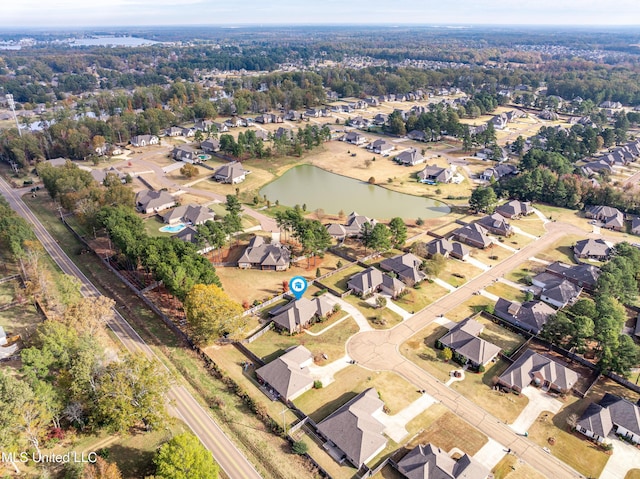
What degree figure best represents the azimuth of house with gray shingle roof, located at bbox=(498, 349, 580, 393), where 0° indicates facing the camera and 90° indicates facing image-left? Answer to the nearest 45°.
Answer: approximately 45°

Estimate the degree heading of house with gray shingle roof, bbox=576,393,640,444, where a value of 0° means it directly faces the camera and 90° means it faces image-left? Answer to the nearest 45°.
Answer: approximately 45°

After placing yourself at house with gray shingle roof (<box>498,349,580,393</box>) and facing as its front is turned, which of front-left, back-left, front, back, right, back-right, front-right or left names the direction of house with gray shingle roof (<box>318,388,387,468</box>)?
front

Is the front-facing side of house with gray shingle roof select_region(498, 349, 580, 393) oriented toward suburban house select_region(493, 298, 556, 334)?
no

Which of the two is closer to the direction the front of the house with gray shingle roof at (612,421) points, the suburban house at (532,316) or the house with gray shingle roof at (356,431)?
the house with gray shingle roof

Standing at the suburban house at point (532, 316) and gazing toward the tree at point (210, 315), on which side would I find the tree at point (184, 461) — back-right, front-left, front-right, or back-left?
front-left

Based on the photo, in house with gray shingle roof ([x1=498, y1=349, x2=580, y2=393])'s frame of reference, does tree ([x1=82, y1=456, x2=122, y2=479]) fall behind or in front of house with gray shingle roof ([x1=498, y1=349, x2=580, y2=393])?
in front

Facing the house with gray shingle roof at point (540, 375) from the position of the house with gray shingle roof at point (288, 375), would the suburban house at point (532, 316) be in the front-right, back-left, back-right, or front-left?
front-left

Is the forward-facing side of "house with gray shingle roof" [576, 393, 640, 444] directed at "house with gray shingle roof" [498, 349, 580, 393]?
no

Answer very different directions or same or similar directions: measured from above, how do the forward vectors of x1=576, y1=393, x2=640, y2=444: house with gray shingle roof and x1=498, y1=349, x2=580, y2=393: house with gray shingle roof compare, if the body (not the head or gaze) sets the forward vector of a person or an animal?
same or similar directions

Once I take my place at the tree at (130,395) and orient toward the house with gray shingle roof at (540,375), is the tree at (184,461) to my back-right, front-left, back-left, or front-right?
front-right

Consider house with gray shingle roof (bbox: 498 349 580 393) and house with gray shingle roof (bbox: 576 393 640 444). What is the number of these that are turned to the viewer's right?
0

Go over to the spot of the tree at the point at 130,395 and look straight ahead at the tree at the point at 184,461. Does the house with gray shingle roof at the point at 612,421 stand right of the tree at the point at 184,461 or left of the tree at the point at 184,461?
left
